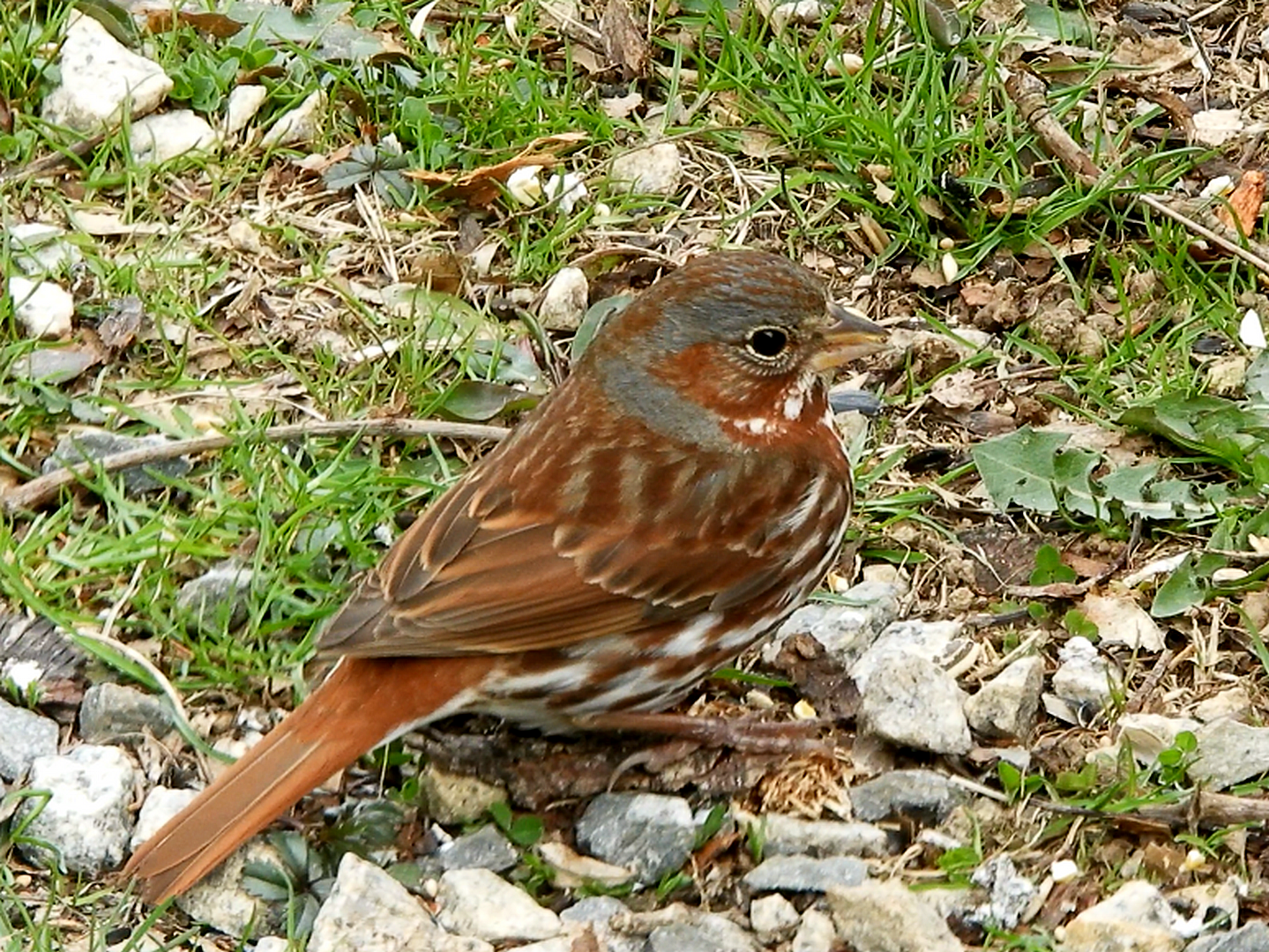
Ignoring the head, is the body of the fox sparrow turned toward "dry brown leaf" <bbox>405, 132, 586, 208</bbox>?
no

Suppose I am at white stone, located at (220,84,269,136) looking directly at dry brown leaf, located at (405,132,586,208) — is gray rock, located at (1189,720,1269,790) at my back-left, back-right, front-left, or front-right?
front-right

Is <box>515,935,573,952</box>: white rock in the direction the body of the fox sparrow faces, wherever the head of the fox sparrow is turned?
no

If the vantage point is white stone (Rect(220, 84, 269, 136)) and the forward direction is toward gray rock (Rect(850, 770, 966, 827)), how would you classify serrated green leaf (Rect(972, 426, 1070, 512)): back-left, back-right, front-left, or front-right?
front-left

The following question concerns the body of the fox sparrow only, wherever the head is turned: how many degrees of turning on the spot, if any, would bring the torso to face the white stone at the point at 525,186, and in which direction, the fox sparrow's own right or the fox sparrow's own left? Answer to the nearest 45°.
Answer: approximately 90° to the fox sparrow's own left

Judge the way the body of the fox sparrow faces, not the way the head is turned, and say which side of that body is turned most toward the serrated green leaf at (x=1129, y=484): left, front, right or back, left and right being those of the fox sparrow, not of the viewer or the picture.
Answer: front

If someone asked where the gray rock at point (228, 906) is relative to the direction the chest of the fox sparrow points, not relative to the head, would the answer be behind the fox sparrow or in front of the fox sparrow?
behind

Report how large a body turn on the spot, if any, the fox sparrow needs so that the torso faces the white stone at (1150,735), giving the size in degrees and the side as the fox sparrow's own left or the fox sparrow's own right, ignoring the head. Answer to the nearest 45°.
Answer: approximately 45° to the fox sparrow's own right

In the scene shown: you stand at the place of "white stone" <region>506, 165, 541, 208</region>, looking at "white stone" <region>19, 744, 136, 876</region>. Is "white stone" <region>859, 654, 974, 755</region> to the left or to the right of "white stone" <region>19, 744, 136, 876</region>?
left

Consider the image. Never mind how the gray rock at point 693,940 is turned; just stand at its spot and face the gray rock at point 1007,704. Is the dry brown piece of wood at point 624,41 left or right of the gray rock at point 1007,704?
left

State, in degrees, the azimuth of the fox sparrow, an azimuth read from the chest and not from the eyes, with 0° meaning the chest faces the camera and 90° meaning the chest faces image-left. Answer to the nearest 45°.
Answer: approximately 270°

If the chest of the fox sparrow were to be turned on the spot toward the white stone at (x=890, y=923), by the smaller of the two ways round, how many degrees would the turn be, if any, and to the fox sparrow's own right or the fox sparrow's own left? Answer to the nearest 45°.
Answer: approximately 90° to the fox sparrow's own right

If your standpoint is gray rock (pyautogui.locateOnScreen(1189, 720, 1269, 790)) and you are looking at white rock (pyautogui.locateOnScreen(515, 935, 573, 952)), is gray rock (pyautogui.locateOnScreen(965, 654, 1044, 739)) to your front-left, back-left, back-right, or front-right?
front-right

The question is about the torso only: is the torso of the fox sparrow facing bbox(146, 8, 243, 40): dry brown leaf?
no

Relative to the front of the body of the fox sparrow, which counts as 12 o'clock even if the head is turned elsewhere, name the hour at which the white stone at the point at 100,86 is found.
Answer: The white stone is roughly at 8 o'clock from the fox sparrow.

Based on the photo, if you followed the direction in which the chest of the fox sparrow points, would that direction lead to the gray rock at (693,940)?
no

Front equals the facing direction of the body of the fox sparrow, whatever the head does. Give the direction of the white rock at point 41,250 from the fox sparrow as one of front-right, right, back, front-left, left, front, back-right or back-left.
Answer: back-left

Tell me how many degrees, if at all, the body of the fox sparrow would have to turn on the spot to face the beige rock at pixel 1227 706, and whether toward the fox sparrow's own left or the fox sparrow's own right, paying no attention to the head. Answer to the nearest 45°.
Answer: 0° — it already faces it

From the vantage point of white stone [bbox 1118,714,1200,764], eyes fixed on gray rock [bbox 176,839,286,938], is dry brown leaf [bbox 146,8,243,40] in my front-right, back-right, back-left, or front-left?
front-right

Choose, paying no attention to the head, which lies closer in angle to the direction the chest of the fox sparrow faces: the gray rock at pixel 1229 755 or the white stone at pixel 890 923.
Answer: the gray rock

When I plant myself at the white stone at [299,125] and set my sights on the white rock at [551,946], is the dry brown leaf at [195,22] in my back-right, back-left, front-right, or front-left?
back-right

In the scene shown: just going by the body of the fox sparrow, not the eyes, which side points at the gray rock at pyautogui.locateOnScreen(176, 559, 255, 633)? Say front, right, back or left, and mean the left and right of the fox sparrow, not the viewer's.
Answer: back

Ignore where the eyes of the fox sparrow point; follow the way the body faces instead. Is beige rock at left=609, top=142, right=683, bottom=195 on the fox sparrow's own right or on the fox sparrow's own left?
on the fox sparrow's own left
